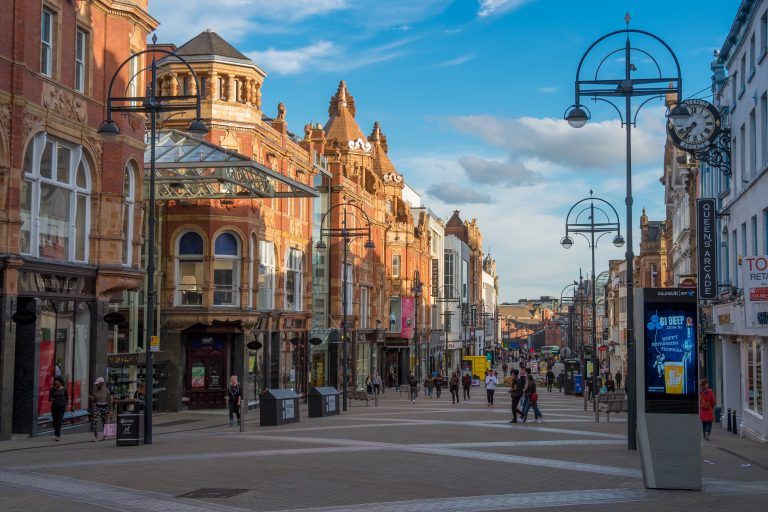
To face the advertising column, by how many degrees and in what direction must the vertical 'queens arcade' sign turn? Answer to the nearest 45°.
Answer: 0° — it already faces it

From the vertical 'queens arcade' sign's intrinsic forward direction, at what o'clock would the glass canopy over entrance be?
The glass canopy over entrance is roughly at 3 o'clock from the vertical 'queens arcade' sign.

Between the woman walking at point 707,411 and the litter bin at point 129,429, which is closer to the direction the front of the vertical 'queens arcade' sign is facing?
the woman walking

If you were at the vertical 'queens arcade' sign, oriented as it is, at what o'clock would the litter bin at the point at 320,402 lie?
The litter bin is roughly at 3 o'clock from the vertical 'queens arcade' sign.

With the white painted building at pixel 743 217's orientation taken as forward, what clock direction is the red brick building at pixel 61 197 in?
The red brick building is roughly at 11 o'clock from the white painted building.

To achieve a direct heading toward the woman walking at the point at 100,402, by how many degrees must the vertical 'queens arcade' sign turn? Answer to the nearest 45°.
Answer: approximately 45° to its right

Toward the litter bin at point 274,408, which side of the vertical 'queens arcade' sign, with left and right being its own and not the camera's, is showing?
right

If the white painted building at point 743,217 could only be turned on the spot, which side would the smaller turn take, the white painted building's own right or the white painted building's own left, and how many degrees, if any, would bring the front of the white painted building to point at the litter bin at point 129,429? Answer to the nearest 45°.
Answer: approximately 45° to the white painted building's own left

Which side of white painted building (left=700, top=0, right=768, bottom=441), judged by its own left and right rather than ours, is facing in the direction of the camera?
left

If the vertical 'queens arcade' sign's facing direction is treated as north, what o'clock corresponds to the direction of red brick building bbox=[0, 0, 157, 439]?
The red brick building is roughly at 2 o'clock from the vertical 'queens arcade' sign.

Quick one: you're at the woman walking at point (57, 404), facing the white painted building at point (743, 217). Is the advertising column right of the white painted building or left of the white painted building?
right

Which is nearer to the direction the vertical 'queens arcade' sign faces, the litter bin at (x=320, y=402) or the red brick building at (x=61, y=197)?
the red brick building
